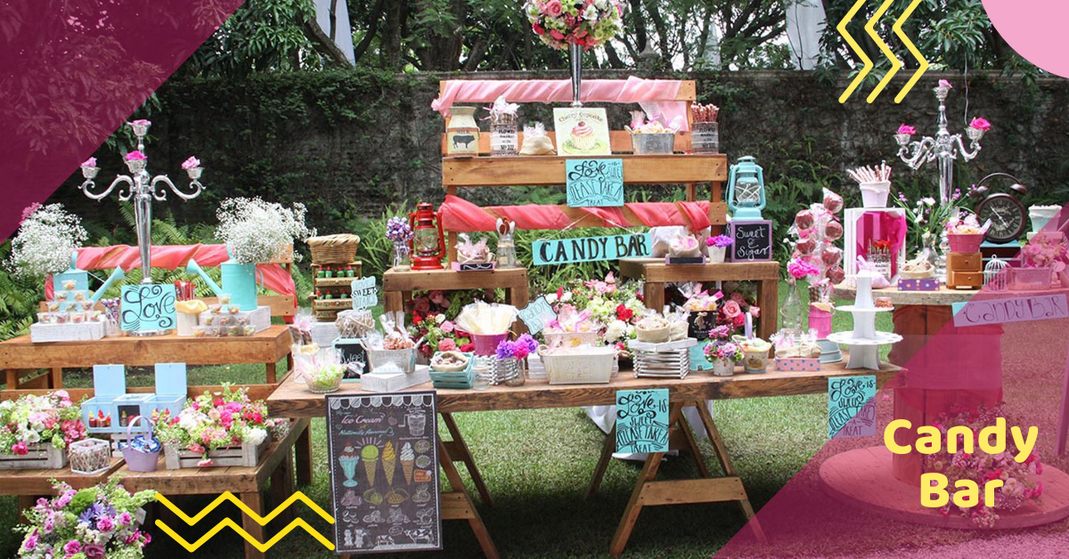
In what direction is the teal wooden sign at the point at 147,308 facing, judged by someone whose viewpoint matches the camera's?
facing the viewer

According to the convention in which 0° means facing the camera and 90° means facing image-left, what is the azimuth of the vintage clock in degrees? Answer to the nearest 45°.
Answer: approximately 0°

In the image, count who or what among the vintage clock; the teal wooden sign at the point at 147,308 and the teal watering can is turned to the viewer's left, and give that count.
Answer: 1

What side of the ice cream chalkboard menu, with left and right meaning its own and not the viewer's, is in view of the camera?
front

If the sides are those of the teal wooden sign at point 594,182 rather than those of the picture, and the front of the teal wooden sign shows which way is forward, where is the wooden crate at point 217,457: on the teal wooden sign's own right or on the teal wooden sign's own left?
on the teal wooden sign's own right

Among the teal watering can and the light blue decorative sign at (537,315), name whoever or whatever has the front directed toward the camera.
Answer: the light blue decorative sign

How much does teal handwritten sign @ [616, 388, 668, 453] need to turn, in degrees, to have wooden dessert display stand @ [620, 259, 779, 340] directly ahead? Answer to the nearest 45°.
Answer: approximately 135° to its left

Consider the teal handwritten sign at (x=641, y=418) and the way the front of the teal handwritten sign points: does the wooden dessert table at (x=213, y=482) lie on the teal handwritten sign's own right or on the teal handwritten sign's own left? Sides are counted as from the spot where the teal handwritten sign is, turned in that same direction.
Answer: on the teal handwritten sign's own right

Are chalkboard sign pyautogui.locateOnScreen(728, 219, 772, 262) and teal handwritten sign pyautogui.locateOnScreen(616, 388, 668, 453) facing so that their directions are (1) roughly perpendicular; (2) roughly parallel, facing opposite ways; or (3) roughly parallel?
roughly parallel

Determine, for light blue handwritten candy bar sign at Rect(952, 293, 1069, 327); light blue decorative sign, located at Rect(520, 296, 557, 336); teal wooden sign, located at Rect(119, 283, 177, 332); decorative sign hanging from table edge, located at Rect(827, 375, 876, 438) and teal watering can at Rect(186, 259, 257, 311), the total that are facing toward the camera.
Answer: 4

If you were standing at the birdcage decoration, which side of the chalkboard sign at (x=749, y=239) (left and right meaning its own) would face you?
left

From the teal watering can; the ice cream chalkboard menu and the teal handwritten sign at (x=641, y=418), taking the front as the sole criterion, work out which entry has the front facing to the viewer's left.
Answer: the teal watering can

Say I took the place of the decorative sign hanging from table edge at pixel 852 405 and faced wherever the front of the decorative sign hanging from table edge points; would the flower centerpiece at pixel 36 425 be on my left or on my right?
on my right

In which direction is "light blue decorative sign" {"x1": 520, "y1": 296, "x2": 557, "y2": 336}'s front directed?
toward the camera

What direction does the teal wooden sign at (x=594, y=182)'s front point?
toward the camera

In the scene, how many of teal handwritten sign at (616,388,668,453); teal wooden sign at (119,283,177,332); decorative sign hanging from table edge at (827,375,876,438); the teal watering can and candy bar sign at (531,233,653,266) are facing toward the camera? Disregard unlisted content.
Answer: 4

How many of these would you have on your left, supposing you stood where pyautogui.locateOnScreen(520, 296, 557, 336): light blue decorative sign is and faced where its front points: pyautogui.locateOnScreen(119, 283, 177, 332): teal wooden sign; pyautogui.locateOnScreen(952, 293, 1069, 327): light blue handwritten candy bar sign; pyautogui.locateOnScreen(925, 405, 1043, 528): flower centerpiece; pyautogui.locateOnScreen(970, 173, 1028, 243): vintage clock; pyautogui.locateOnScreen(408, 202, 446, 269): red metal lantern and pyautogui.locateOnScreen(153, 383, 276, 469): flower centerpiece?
3

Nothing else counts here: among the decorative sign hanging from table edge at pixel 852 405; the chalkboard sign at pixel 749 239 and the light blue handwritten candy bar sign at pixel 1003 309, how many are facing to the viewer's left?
0
